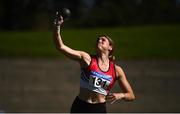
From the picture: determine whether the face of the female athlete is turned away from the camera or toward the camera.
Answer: toward the camera

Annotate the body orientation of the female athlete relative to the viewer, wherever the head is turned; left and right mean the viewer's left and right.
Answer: facing the viewer
